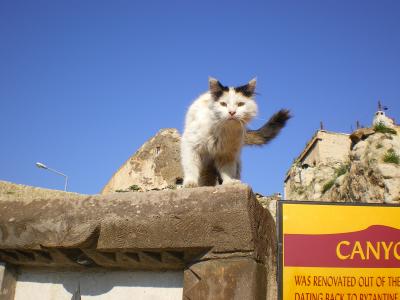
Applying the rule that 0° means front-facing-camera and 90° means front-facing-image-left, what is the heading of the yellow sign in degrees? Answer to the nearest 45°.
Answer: approximately 0°

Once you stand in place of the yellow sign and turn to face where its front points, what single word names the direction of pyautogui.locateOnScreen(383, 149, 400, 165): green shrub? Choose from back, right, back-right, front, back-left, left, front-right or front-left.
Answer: back

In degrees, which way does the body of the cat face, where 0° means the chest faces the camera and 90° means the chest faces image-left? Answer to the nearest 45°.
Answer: approximately 0°

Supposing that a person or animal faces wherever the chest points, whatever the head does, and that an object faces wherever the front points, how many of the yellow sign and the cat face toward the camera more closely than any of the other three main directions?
2

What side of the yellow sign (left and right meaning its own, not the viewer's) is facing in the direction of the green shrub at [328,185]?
back

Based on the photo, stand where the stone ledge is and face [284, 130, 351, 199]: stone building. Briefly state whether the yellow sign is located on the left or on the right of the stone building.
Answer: right
